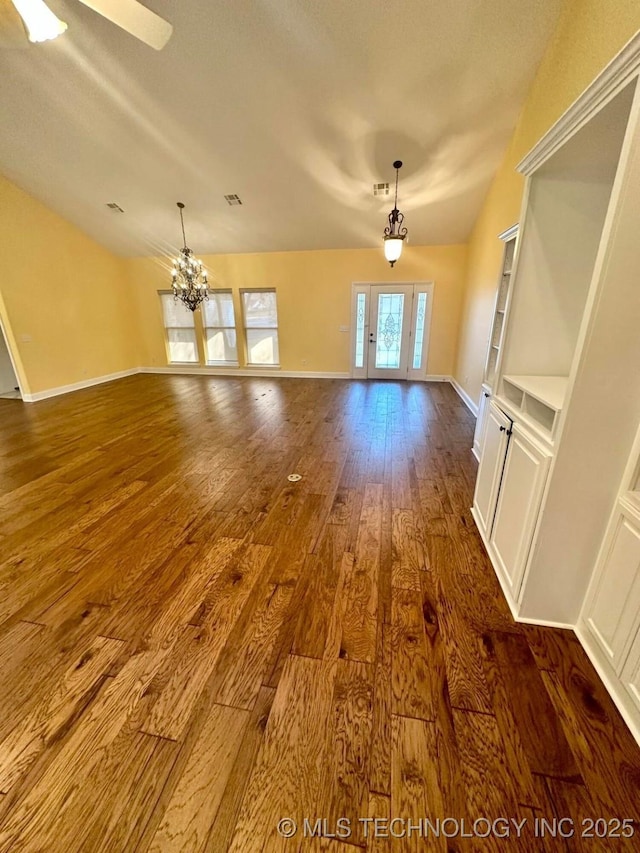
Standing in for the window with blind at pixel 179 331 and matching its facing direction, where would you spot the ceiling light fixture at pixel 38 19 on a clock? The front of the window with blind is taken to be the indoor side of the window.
The ceiling light fixture is roughly at 12 o'clock from the window with blind.

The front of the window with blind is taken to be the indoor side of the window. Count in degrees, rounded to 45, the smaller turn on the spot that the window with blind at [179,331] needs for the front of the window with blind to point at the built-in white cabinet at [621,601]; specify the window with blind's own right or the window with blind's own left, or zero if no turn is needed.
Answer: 0° — it already faces it

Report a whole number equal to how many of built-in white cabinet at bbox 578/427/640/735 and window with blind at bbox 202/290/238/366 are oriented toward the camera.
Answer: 1

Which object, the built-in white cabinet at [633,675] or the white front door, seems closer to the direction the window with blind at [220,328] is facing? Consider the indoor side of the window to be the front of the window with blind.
the built-in white cabinet

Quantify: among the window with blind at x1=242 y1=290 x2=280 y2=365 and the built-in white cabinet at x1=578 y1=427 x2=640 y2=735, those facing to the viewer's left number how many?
1

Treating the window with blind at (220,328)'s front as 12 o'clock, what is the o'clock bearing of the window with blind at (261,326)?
the window with blind at (261,326) is roughly at 10 o'clock from the window with blind at (220,328).

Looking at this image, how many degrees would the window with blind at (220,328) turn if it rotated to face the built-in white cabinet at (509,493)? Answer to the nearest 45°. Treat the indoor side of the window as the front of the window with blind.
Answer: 0° — it already faces it
